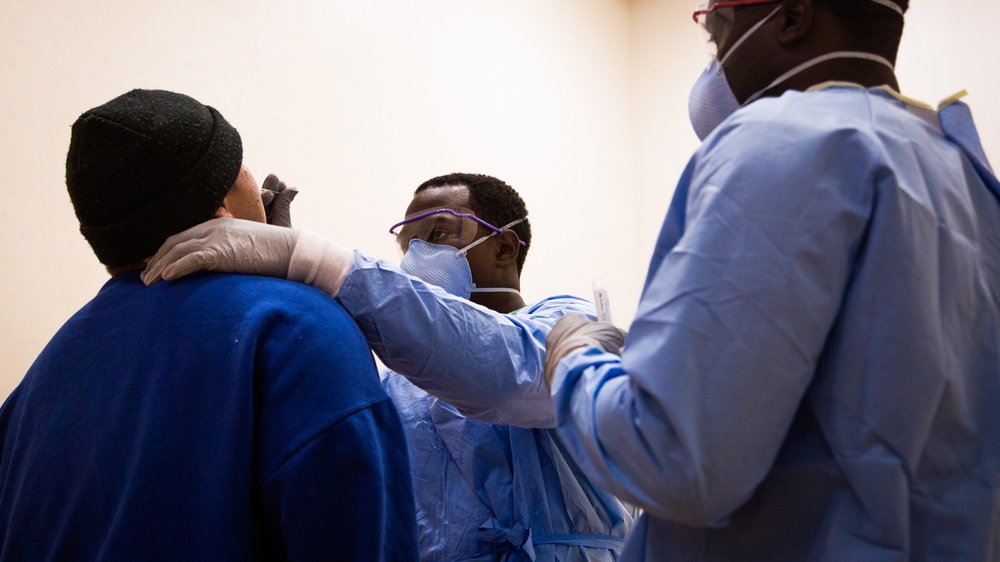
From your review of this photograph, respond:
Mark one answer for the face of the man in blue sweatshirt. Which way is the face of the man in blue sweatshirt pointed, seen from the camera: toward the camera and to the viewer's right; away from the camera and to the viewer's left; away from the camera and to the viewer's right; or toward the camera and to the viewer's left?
away from the camera and to the viewer's right

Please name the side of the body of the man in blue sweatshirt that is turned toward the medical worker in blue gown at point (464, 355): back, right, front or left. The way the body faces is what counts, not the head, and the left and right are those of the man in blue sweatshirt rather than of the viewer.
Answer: front

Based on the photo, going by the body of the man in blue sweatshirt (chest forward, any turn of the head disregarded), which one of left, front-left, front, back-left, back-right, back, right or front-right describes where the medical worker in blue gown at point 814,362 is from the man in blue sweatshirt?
right

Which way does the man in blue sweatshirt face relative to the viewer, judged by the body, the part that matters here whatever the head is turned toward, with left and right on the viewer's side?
facing away from the viewer and to the right of the viewer
